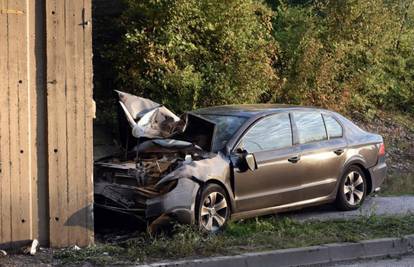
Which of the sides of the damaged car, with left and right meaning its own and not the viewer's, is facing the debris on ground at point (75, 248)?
front

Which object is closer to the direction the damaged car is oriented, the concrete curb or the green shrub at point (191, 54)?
the concrete curb

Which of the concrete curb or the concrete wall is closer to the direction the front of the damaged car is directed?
the concrete wall

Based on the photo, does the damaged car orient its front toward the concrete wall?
yes

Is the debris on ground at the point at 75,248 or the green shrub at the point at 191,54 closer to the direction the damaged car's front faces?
the debris on ground

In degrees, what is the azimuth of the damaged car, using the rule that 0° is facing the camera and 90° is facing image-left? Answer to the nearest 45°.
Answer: approximately 45°

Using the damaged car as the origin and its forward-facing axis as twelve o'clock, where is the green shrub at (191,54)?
The green shrub is roughly at 4 o'clock from the damaged car.
